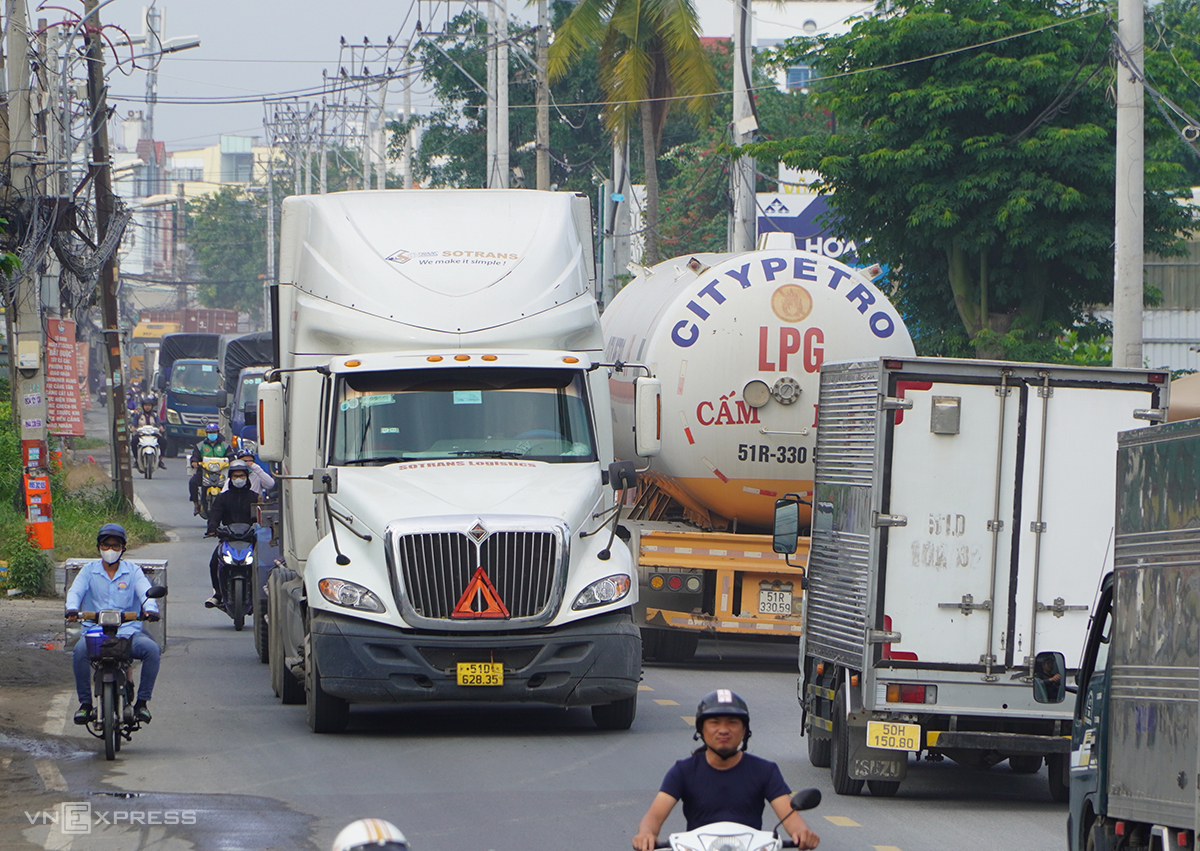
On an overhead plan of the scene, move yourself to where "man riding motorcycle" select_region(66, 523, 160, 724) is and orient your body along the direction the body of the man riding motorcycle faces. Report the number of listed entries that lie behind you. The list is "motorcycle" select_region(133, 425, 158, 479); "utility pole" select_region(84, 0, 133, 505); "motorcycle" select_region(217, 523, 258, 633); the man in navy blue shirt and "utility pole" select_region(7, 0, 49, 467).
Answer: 4

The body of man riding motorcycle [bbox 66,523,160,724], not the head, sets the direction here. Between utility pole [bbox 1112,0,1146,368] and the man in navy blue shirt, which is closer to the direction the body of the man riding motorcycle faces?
the man in navy blue shirt

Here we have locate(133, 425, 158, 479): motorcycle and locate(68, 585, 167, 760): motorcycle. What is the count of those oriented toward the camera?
2

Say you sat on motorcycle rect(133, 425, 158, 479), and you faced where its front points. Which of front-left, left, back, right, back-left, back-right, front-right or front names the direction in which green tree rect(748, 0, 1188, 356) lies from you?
front-left

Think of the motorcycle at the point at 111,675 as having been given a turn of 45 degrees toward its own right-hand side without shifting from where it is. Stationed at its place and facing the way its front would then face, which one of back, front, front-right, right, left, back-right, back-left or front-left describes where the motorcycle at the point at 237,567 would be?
back-right

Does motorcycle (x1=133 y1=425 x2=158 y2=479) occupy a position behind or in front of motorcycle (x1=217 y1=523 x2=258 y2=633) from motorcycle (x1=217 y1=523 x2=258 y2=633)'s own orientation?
behind
